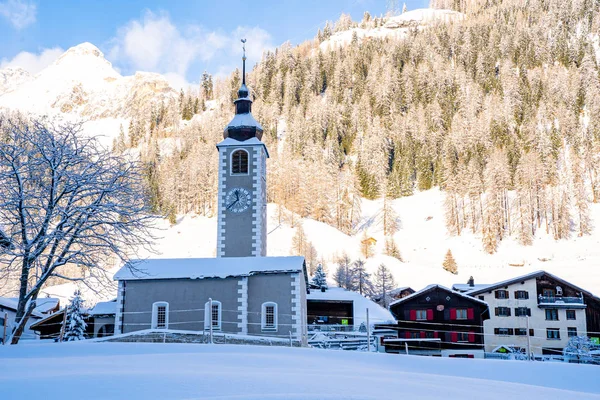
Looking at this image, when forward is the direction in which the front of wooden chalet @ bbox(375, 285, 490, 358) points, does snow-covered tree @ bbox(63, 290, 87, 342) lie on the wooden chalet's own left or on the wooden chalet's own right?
on the wooden chalet's own right

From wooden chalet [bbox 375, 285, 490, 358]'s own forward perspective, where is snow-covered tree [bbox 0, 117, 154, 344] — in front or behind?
in front

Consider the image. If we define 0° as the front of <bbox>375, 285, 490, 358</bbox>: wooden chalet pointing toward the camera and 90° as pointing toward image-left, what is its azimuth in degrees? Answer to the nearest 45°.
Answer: approximately 0°

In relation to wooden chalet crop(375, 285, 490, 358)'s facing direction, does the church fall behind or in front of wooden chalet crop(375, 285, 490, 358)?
in front
